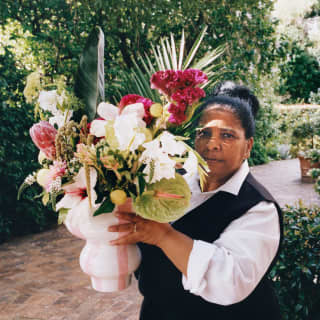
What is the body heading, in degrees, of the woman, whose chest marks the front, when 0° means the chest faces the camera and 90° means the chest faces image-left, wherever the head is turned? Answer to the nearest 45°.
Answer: approximately 45°

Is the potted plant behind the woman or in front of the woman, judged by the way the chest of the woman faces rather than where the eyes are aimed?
behind
